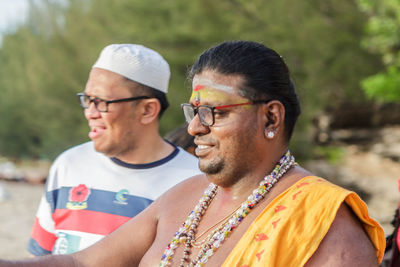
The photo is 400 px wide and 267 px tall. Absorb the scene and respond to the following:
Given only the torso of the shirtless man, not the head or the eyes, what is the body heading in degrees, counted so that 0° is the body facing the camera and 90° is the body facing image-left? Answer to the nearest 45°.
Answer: approximately 45°

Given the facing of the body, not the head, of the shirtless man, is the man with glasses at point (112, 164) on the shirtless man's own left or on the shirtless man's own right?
on the shirtless man's own right

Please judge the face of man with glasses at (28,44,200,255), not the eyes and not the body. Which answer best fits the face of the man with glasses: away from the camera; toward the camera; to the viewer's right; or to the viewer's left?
to the viewer's left

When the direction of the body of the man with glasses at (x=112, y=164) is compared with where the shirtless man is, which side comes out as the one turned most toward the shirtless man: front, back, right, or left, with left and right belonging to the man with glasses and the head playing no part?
left

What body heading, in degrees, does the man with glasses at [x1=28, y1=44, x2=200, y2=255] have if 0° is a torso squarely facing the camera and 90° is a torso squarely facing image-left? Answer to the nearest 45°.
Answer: approximately 45°
